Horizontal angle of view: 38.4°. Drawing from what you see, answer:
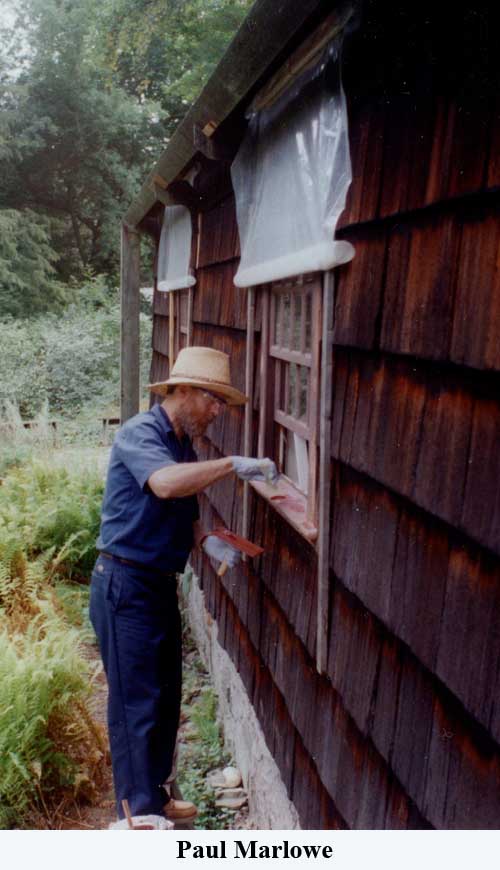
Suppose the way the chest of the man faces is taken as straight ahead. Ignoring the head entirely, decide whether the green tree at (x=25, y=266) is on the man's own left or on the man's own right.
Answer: on the man's own left

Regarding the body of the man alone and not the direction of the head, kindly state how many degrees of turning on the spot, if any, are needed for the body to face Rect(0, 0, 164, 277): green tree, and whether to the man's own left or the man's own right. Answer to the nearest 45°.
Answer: approximately 90° to the man's own left

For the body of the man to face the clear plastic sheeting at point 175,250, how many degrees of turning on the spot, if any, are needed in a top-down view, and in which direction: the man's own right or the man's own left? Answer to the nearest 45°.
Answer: approximately 90° to the man's own left

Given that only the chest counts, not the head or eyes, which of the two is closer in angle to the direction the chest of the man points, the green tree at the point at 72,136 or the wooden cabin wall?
the wooden cabin wall

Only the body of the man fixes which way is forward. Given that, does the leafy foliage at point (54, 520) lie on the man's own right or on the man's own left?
on the man's own left

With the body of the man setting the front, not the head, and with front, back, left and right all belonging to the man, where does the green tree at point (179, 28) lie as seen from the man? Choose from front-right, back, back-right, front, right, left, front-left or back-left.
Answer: left

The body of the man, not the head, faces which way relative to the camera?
to the viewer's right

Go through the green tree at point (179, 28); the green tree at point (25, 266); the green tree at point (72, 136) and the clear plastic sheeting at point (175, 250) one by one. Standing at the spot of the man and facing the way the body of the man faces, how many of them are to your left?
4
